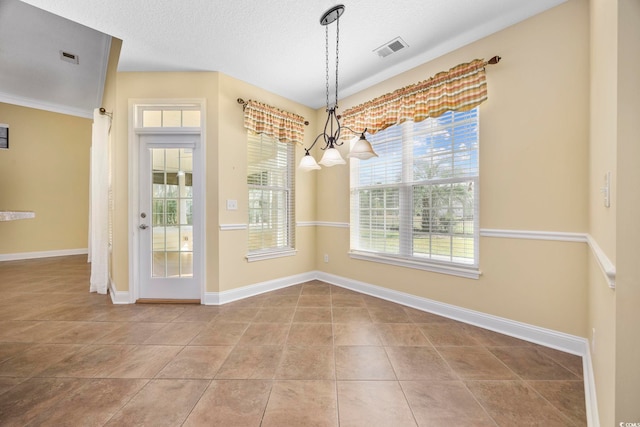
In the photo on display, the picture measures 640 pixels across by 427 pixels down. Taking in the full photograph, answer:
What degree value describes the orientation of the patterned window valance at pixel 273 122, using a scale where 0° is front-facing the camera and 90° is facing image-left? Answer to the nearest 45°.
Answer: approximately 315°

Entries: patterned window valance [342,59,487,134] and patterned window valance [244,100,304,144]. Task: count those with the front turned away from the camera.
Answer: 0

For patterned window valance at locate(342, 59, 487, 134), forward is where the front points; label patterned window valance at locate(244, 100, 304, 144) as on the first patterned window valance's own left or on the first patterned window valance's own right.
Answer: on the first patterned window valance's own right

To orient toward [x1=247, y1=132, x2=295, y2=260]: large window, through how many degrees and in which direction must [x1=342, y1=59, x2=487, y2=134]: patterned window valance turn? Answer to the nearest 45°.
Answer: approximately 45° to its right

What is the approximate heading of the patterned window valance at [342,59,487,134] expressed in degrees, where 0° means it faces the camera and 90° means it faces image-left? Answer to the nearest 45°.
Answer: approximately 45°

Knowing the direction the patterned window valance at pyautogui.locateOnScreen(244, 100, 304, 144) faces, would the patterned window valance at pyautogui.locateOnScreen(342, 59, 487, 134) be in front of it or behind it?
in front

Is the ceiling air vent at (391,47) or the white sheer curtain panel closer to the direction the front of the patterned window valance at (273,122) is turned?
the ceiling air vent
